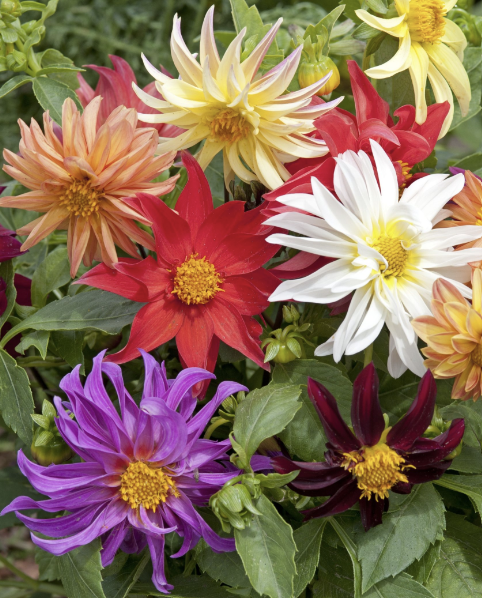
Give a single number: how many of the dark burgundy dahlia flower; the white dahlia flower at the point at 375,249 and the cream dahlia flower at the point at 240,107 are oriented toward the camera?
3

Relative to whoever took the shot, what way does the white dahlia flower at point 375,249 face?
facing the viewer

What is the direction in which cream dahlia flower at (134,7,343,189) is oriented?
toward the camera

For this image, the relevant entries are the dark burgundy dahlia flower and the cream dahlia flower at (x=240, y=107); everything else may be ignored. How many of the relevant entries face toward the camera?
2

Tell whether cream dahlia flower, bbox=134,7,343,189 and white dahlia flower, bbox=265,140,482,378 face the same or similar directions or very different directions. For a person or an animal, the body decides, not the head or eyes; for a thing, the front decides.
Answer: same or similar directions

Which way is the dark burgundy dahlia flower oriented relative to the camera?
toward the camera

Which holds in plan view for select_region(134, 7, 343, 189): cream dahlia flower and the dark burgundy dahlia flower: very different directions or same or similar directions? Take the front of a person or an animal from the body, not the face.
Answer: same or similar directions

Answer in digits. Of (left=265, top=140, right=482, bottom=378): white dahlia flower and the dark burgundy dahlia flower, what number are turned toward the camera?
2
